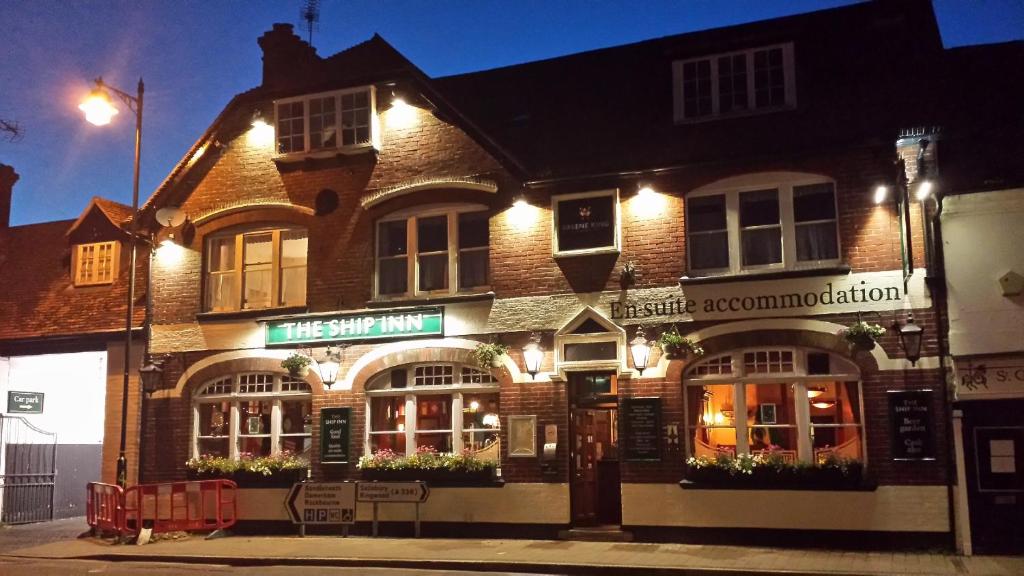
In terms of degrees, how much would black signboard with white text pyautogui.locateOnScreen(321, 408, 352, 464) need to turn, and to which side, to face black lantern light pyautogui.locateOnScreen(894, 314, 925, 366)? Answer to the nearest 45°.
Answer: approximately 45° to its left

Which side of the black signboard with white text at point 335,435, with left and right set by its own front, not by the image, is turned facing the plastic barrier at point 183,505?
right

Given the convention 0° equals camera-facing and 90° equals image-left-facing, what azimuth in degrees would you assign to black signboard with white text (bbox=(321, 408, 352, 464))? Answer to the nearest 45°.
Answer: approximately 0°

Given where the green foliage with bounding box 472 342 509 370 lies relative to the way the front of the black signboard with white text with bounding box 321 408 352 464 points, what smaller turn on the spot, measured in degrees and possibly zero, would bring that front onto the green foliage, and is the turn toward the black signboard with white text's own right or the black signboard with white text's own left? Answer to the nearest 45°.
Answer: approximately 45° to the black signboard with white text's own left

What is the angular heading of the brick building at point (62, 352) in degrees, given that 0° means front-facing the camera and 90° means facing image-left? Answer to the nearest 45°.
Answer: approximately 0°

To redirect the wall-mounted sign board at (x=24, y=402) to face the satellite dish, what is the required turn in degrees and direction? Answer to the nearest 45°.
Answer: approximately 45° to its left

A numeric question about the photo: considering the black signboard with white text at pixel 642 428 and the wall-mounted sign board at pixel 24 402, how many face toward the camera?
2

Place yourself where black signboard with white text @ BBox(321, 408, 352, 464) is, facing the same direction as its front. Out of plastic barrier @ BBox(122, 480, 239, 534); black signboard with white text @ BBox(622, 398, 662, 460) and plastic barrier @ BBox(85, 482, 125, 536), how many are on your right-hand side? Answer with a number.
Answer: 2
